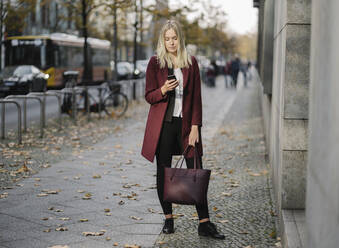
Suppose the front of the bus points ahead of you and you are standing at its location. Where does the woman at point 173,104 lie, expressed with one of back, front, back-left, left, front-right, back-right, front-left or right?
front-left

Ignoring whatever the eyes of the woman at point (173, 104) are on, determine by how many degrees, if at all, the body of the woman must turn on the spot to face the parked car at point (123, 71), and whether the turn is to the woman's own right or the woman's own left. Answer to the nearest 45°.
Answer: approximately 180°

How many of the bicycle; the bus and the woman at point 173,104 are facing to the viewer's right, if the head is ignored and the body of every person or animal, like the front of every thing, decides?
1

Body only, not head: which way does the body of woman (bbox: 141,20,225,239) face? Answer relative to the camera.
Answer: toward the camera

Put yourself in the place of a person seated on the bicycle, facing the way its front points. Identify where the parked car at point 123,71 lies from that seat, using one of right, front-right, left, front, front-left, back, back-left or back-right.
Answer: left

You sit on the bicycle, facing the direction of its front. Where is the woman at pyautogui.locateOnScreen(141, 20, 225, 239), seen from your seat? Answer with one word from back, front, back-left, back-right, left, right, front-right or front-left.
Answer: right

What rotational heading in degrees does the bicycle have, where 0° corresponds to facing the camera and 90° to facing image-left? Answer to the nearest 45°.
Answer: approximately 270°

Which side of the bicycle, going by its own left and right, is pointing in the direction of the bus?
left
